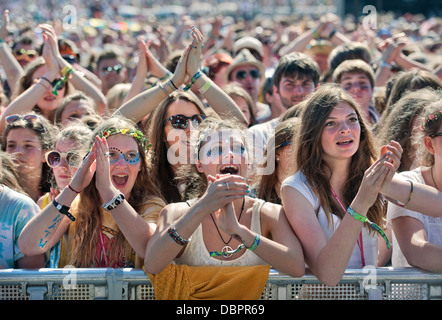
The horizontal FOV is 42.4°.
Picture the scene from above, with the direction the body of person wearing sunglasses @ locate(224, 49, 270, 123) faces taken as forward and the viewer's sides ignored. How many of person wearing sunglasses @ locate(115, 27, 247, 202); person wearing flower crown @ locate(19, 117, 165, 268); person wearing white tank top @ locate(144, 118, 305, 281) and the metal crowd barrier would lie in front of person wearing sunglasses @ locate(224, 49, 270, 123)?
4

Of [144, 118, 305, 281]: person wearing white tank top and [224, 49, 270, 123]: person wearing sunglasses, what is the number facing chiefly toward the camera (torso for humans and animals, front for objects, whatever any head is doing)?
2

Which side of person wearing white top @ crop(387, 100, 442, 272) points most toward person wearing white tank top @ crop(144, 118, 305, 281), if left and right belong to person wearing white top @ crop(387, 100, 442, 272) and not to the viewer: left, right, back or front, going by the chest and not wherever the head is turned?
right

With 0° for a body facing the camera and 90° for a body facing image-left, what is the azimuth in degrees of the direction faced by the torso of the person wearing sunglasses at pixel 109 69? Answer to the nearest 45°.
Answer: approximately 315°

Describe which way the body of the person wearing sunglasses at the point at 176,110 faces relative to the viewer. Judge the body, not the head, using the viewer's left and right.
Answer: facing the viewer and to the right of the viewer

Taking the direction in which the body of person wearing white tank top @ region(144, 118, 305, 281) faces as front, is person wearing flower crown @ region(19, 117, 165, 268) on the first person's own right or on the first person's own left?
on the first person's own right

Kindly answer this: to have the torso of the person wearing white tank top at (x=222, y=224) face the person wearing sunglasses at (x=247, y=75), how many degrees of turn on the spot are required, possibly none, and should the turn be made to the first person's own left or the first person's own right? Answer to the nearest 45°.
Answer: approximately 180°

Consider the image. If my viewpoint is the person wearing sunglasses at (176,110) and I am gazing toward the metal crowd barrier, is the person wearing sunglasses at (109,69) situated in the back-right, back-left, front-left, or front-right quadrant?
back-right

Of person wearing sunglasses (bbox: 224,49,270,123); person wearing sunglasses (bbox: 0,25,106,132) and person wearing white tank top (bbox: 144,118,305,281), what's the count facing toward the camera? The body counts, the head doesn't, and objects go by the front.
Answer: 3

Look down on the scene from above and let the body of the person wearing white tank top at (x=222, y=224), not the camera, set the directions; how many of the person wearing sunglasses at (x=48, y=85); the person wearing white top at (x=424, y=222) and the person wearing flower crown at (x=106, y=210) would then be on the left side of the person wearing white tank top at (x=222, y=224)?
1

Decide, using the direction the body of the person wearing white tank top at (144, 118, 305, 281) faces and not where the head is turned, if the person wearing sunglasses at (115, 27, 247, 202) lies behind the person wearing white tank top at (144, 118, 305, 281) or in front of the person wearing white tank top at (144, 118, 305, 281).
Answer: behind
